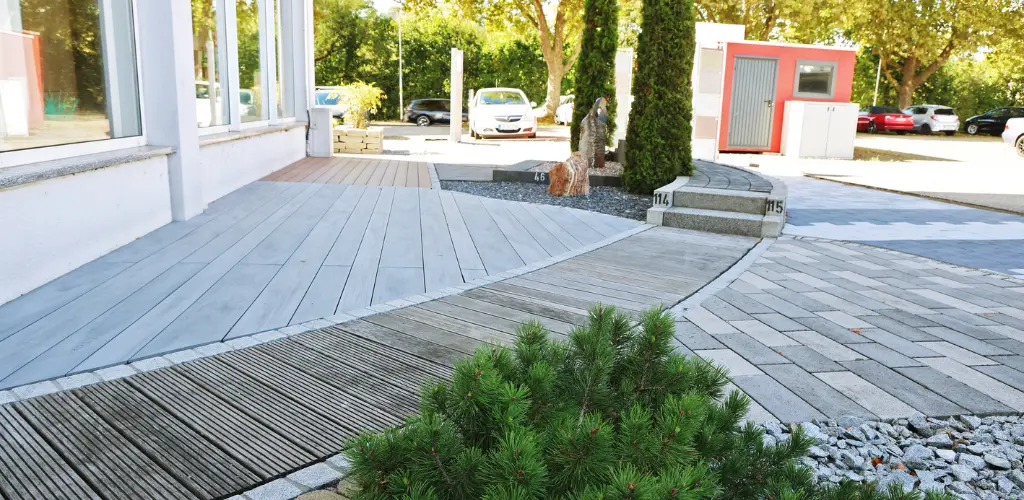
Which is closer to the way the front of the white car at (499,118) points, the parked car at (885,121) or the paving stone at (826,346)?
the paving stone

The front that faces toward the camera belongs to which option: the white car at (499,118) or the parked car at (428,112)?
the white car

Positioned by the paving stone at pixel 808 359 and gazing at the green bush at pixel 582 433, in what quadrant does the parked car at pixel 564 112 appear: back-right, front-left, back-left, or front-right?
back-right

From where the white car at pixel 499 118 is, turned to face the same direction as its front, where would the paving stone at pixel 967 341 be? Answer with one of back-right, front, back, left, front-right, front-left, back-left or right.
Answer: front

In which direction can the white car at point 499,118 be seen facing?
toward the camera

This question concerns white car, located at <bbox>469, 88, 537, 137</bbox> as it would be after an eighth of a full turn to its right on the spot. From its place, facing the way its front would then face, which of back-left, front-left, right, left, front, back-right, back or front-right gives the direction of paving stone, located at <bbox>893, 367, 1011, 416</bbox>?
front-left

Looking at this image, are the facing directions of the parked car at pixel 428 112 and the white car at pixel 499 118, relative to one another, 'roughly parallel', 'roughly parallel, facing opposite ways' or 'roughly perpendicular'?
roughly perpendicular

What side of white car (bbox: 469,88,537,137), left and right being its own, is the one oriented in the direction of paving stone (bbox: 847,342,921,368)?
front
